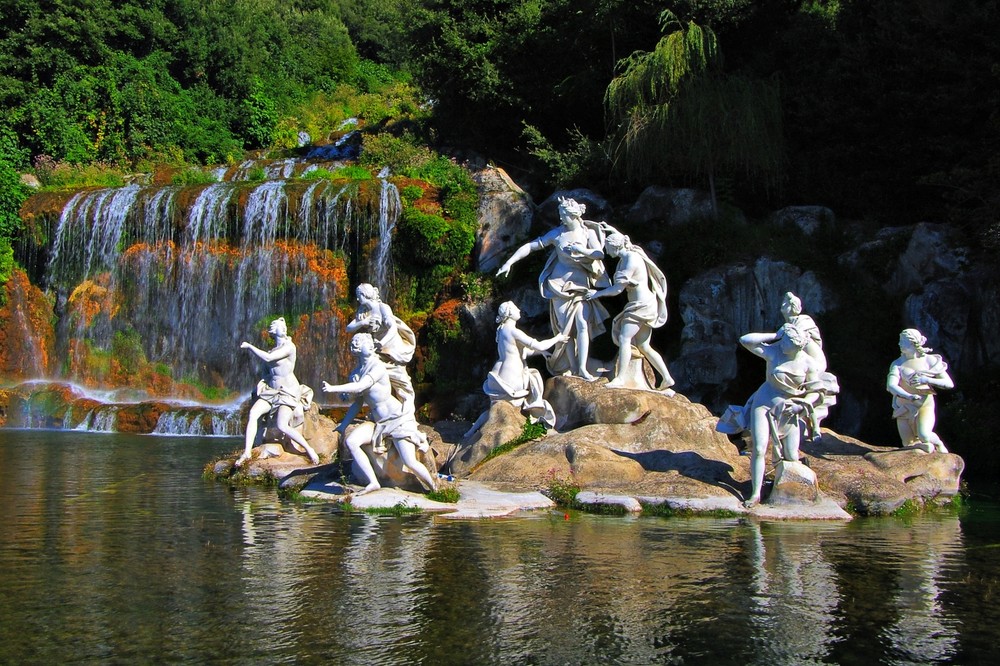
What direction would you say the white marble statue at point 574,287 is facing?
toward the camera

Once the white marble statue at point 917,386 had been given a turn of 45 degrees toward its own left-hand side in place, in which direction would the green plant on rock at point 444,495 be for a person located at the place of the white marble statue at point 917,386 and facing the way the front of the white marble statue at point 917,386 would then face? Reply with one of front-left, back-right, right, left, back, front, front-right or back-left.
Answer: right

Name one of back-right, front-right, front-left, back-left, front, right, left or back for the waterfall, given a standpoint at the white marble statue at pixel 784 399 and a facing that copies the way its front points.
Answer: back-right

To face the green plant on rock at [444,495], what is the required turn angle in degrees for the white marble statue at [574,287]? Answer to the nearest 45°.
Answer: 0° — it already faces it

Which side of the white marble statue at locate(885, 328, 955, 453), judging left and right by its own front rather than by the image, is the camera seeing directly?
front

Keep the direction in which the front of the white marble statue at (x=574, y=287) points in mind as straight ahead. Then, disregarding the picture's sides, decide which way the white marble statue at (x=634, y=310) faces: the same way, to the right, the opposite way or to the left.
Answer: to the right

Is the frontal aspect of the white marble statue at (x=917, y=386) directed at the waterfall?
no

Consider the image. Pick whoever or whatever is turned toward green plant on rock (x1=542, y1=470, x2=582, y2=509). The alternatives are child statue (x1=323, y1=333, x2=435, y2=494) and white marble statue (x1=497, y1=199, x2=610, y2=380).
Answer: the white marble statue

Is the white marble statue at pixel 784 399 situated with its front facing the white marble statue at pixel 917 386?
no

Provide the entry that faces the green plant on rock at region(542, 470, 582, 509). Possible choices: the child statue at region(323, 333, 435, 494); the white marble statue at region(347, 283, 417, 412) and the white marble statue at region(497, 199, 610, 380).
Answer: the white marble statue at region(497, 199, 610, 380)

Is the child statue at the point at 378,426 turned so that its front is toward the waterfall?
no

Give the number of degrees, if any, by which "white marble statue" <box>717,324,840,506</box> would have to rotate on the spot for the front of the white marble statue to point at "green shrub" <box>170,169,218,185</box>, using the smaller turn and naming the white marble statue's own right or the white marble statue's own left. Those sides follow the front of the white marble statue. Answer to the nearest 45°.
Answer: approximately 135° to the white marble statue's own right

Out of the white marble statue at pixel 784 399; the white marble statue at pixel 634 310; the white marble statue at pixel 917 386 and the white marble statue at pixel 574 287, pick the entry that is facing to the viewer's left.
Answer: the white marble statue at pixel 634 310

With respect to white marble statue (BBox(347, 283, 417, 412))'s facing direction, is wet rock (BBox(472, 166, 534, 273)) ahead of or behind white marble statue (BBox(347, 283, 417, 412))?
behind

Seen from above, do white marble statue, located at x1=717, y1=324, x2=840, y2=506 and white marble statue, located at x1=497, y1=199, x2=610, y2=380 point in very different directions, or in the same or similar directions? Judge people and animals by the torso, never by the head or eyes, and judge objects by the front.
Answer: same or similar directions

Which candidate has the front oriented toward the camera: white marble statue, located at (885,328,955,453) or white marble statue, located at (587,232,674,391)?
white marble statue, located at (885,328,955,453)

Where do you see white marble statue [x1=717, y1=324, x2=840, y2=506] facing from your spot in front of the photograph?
facing the viewer

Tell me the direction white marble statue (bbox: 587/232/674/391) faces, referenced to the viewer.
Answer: facing to the left of the viewer

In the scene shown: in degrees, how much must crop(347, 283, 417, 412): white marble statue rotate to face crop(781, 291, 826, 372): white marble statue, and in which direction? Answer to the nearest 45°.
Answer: approximately 90° to its left
